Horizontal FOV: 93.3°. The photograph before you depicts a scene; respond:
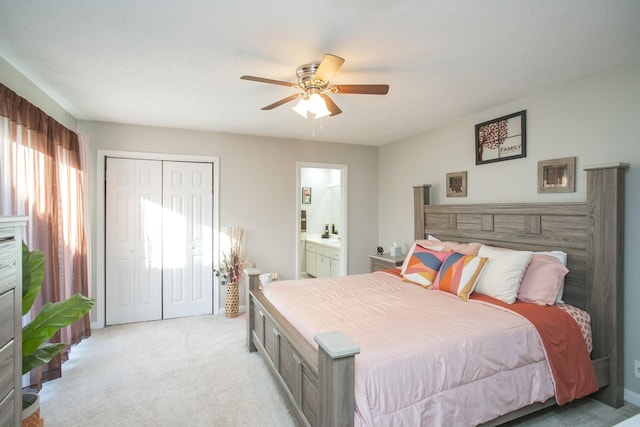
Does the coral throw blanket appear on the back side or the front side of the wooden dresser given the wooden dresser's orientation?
on the front side

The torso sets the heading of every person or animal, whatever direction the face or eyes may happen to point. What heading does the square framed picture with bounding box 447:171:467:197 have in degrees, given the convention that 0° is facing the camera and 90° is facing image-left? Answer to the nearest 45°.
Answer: approximately 45°

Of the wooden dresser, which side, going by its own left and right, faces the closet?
left

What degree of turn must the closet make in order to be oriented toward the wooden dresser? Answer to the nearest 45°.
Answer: approximately 45° to its right

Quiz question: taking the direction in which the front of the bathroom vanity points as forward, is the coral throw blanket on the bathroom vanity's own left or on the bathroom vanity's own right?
on the bathroom vanity's own left

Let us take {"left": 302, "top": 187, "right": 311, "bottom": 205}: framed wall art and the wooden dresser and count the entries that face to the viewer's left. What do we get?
0

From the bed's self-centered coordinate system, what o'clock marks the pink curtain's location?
The pink curtain is roughly at 1 o'clock from the bed.

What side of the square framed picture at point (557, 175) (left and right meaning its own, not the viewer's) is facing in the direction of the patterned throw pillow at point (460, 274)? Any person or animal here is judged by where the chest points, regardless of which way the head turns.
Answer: front

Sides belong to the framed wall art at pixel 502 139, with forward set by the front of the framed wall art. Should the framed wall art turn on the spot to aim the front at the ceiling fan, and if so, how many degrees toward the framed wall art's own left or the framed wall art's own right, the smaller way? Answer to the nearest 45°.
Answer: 0° — it already faces it
